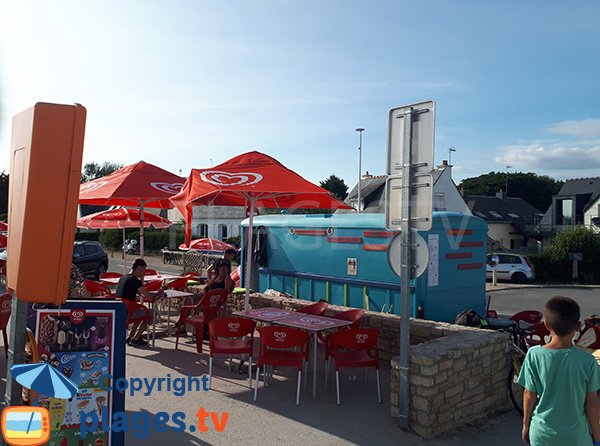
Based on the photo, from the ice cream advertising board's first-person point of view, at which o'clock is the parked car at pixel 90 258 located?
The parked car is roughly at 6 o'clock from the ice cream advertising board.

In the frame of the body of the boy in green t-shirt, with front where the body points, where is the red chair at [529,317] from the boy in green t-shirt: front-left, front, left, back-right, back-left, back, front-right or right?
front

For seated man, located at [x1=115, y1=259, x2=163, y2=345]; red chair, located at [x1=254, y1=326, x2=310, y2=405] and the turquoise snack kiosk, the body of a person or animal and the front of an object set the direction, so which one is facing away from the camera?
the red chair

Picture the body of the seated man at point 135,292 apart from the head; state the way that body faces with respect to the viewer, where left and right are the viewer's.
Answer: facing to the right of the viewer

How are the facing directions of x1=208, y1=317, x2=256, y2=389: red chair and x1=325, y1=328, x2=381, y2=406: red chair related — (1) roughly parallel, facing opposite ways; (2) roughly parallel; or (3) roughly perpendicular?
roughly parallel

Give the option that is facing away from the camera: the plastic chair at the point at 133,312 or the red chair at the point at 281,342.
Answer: the red chair

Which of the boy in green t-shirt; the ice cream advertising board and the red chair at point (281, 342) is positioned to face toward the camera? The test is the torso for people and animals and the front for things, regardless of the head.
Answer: the ice cream advertising board

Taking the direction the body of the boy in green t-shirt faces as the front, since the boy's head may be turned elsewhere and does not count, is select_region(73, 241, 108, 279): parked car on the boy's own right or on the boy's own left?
on the boy's own left

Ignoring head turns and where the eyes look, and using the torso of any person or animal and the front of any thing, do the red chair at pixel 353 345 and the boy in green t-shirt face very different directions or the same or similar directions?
same or similar directions

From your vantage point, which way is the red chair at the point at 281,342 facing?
away from the camera

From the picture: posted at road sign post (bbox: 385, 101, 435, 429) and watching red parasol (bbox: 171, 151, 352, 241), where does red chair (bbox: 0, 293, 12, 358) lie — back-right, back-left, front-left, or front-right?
front-left

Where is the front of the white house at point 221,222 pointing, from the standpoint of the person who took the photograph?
facing the viewer

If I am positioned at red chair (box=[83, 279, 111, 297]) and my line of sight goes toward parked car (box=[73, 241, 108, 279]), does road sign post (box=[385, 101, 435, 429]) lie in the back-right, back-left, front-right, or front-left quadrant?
back-right

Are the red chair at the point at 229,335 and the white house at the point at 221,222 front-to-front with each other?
yes

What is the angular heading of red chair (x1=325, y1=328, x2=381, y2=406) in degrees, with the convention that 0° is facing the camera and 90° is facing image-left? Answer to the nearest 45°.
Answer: approximately 180°

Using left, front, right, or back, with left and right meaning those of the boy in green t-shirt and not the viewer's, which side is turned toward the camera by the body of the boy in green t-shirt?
back

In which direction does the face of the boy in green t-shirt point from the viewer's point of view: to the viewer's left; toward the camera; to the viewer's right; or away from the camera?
away from the camera
